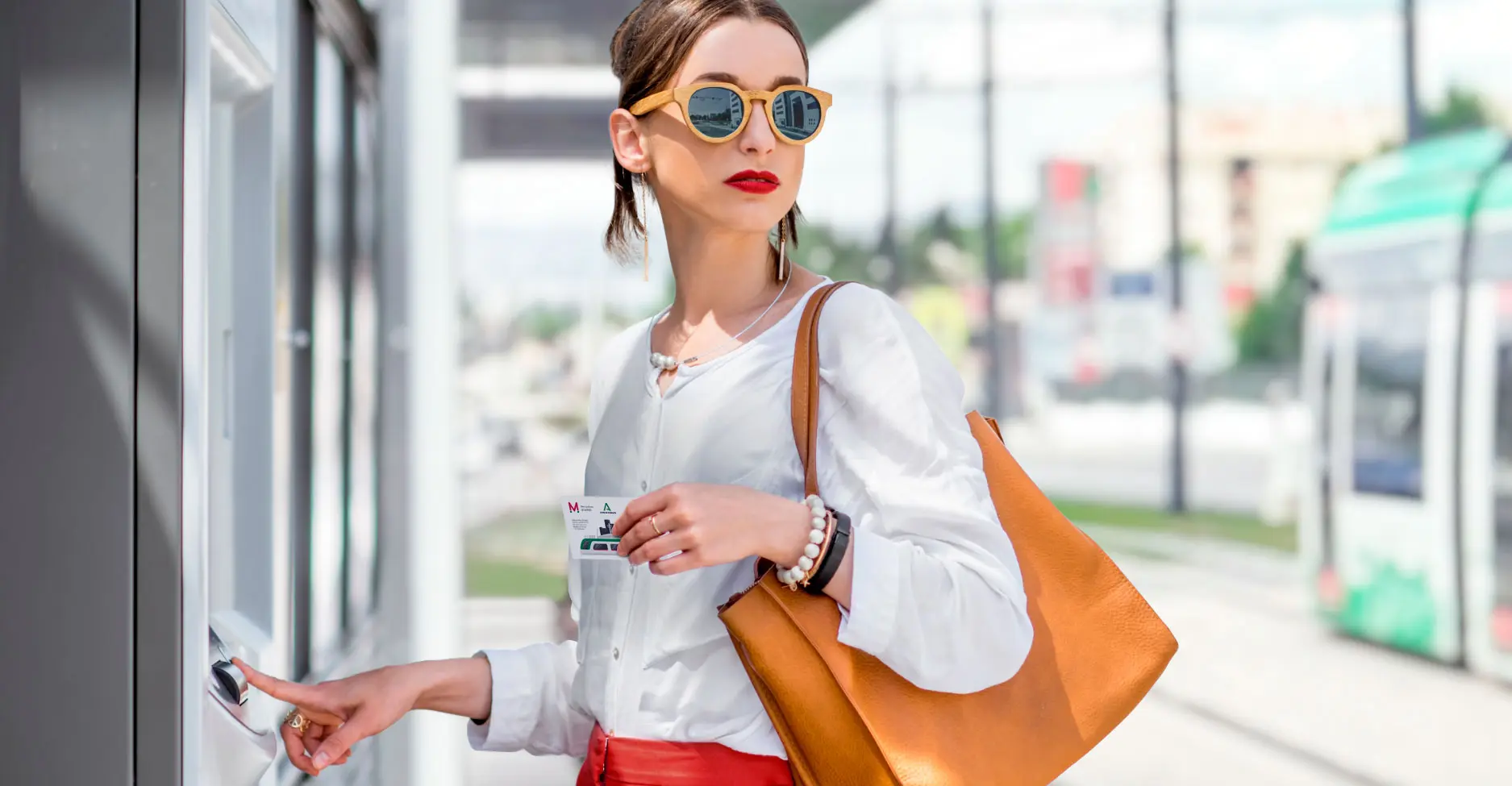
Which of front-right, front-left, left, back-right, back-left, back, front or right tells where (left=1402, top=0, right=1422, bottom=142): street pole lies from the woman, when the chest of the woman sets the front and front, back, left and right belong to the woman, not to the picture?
back

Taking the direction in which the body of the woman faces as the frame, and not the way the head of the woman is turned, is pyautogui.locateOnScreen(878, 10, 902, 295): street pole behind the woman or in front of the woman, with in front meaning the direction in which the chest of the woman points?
behind

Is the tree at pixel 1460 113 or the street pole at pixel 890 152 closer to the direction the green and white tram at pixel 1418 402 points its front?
the street pole

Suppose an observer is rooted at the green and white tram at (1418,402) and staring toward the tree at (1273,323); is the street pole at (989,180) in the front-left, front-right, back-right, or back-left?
front-left

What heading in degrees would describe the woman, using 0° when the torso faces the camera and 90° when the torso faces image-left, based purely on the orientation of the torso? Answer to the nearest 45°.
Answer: approximately 45°

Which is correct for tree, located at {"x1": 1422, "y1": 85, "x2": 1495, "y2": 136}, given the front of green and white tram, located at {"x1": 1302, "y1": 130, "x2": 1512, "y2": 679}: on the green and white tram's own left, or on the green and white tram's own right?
on the green and white tram's own right

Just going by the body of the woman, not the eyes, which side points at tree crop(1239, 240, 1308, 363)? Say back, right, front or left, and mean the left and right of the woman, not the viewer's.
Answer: back

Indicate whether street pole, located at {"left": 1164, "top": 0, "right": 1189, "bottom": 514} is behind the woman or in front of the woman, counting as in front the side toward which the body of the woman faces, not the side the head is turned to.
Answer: behind

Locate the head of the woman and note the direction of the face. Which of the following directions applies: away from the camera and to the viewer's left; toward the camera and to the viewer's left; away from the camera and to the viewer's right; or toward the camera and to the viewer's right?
toward the camera and to the viewer's right

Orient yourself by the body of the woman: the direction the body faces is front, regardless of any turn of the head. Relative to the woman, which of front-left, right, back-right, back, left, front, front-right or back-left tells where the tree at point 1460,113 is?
back
